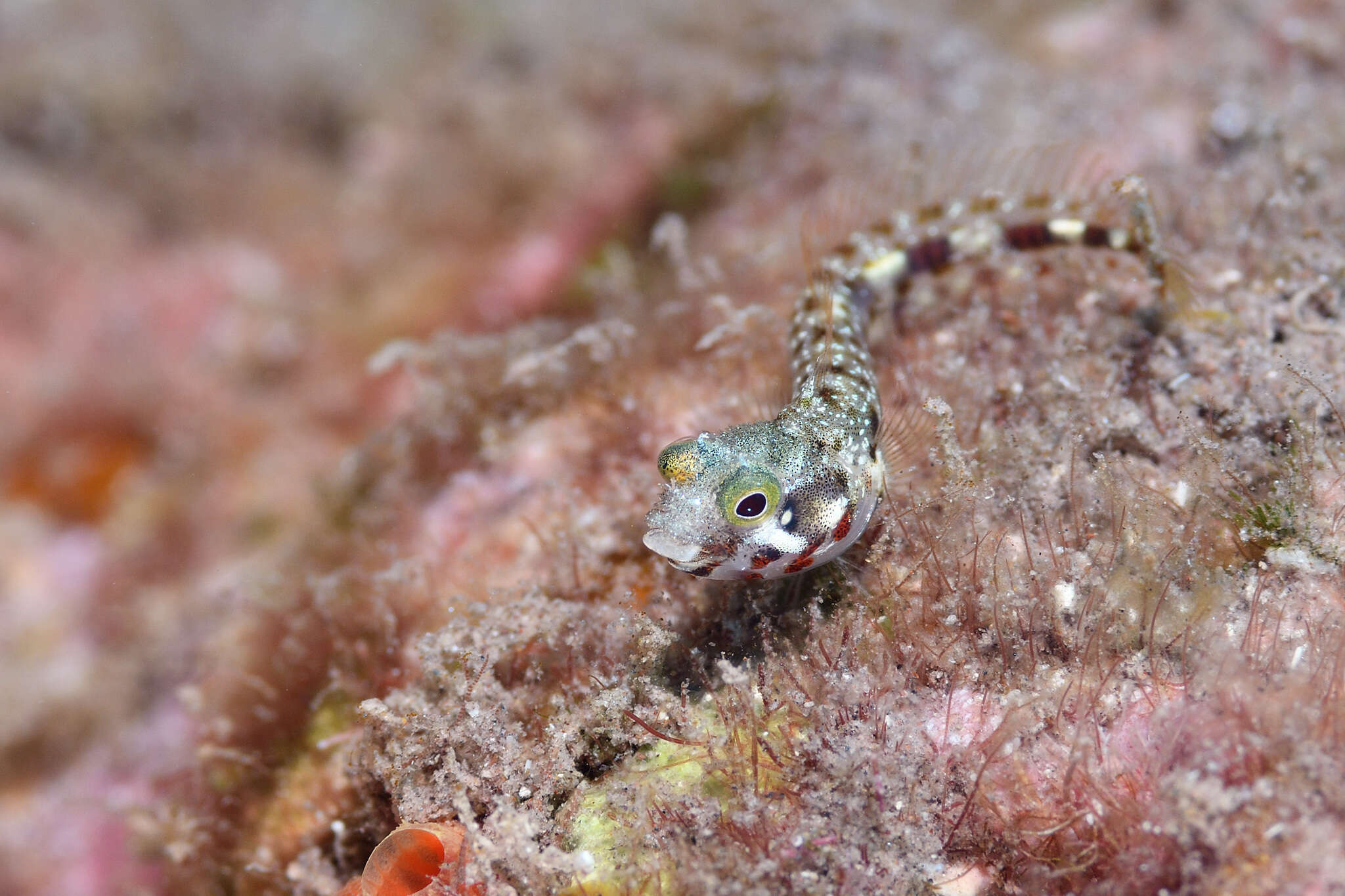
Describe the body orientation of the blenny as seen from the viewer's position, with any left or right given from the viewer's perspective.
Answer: facing the viewer and to the left of the viewer
